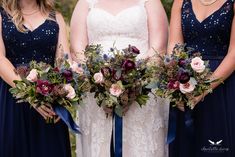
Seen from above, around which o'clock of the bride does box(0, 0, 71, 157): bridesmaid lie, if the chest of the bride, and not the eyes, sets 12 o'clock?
The bridesmaid is roughly at 3 o'clock from the bride.

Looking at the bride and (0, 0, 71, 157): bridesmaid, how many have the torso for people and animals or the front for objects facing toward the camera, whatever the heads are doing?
2

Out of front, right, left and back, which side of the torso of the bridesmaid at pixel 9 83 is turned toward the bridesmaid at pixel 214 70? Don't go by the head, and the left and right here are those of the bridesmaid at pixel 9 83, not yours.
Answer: left

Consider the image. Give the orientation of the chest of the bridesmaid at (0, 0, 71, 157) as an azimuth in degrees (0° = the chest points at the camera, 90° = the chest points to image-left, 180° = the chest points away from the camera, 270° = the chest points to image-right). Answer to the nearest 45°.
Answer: approximately 0°

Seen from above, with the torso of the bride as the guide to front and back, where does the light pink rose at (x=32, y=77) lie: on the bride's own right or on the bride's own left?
on the bride's own right

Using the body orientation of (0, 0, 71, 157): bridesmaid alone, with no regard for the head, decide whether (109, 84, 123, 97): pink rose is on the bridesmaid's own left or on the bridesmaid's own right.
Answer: on the bridesmaid's own left

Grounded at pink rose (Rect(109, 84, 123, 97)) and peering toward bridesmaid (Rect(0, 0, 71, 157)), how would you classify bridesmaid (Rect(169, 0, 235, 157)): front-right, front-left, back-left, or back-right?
back-right

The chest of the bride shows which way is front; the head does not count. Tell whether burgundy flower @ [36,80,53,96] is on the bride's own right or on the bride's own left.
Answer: on the bride's own right

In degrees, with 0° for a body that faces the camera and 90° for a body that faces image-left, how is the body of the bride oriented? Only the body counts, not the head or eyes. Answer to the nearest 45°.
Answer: approximately 0°
